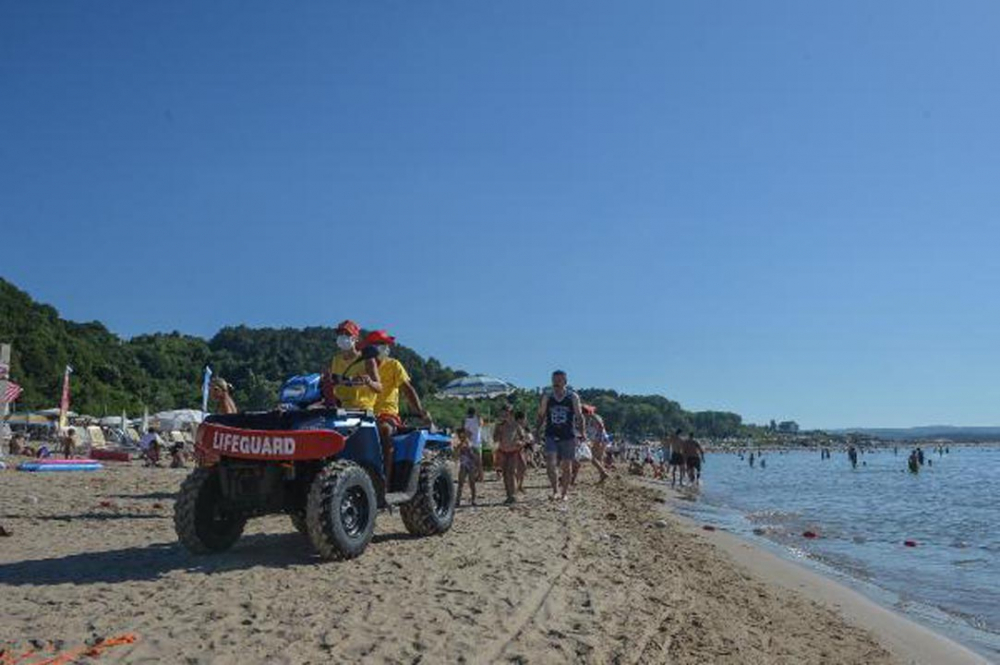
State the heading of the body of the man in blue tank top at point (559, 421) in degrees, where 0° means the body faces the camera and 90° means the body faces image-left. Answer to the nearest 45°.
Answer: approximately 0°
